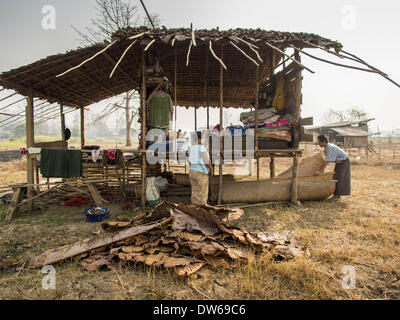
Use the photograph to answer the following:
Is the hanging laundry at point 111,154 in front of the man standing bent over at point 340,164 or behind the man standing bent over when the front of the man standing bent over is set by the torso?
in front

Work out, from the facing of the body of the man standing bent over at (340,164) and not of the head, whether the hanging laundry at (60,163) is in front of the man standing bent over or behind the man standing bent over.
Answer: in front

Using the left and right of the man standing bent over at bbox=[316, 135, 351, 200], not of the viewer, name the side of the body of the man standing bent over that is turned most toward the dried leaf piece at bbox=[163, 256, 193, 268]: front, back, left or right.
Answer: left

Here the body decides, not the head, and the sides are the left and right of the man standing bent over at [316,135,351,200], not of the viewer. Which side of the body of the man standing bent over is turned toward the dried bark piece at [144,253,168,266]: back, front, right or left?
left

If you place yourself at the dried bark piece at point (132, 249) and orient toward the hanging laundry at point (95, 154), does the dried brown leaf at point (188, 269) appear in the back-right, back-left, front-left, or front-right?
back-right

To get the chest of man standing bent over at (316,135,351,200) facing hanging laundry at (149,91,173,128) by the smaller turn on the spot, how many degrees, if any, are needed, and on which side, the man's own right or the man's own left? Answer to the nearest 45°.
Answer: approximately 45° to the man's own left

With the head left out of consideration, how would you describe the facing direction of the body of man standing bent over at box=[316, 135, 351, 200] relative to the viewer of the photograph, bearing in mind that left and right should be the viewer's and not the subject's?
facing to the left of the viewer

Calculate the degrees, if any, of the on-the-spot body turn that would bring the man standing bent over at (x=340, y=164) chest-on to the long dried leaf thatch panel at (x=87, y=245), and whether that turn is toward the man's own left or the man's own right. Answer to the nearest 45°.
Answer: approximately 45° to the man's own left
